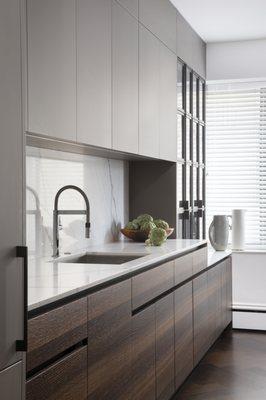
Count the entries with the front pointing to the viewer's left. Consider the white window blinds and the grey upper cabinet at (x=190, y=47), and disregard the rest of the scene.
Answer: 0

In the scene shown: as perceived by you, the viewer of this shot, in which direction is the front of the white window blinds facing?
facing the viewer

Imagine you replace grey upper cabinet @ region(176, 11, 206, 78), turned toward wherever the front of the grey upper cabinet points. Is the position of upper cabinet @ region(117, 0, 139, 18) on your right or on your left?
on your right

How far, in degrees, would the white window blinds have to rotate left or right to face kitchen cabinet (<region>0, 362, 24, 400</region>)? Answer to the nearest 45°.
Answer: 0° — it already faces it

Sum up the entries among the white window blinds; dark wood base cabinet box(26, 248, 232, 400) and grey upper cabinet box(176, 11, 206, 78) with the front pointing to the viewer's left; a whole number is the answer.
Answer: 0

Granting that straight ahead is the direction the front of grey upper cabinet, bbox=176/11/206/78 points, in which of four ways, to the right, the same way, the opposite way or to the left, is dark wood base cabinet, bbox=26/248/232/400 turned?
the same way

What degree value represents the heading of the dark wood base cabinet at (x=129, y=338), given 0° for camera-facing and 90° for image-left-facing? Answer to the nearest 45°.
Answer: approximately 315°

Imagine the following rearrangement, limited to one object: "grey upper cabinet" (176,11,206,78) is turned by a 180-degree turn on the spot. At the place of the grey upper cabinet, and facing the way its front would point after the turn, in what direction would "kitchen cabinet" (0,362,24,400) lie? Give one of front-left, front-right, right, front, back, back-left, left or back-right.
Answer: back-left

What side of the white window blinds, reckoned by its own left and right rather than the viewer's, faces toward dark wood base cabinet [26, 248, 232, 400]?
front

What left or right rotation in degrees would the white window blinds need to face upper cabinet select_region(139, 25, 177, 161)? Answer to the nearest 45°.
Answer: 0° — it already faces it

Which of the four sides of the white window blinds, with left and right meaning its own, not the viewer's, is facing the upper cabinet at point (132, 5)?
front
